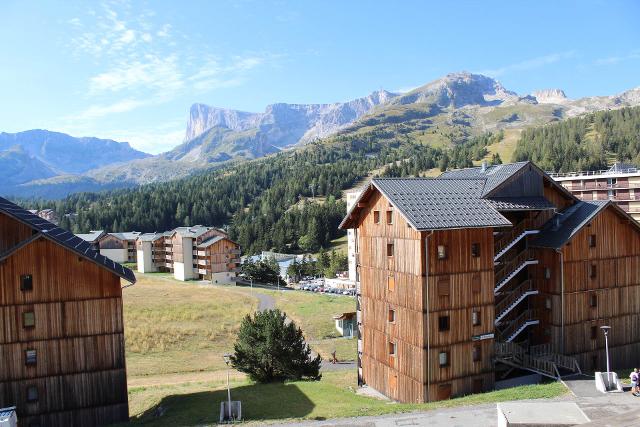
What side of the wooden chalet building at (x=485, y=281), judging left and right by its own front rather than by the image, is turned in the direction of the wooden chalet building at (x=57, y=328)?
right
